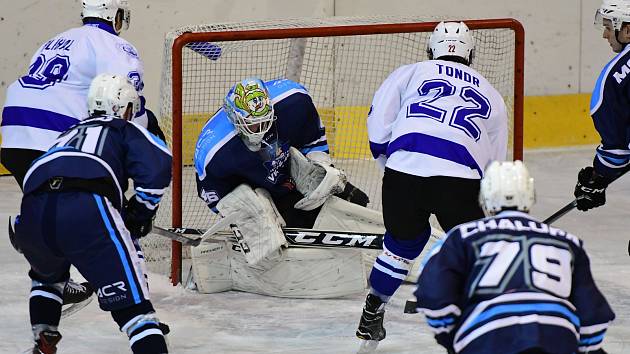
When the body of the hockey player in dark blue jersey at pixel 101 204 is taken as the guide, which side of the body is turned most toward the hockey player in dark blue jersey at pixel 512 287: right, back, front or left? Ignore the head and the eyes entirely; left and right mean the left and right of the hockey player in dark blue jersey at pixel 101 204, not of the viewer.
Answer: right

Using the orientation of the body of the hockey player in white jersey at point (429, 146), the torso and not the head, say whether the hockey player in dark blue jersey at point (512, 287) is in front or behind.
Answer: behind

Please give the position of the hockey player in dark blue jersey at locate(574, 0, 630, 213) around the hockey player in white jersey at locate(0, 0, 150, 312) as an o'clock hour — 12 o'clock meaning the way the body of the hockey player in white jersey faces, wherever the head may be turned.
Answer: The hockey player in dark blue jersey is roughly at 2 o'clock from the hockey player in white jersey.

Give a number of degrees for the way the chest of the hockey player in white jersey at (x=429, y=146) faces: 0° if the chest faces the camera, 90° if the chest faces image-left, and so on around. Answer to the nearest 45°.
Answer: approximately 180°

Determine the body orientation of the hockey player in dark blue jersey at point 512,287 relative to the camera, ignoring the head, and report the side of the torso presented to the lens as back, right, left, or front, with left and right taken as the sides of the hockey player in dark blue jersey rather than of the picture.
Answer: back

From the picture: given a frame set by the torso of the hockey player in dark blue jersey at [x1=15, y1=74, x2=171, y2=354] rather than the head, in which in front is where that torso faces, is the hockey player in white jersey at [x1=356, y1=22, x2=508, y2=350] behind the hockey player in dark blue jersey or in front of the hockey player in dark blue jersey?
in front

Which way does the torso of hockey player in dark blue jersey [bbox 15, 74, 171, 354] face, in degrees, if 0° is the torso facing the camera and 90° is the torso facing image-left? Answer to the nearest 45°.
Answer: approximately 225°

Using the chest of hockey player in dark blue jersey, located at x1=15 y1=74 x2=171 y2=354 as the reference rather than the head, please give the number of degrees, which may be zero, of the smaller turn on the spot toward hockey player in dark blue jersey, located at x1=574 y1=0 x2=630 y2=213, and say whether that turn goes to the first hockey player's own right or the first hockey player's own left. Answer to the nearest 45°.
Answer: approximately 45° to the first hockey player's own right
